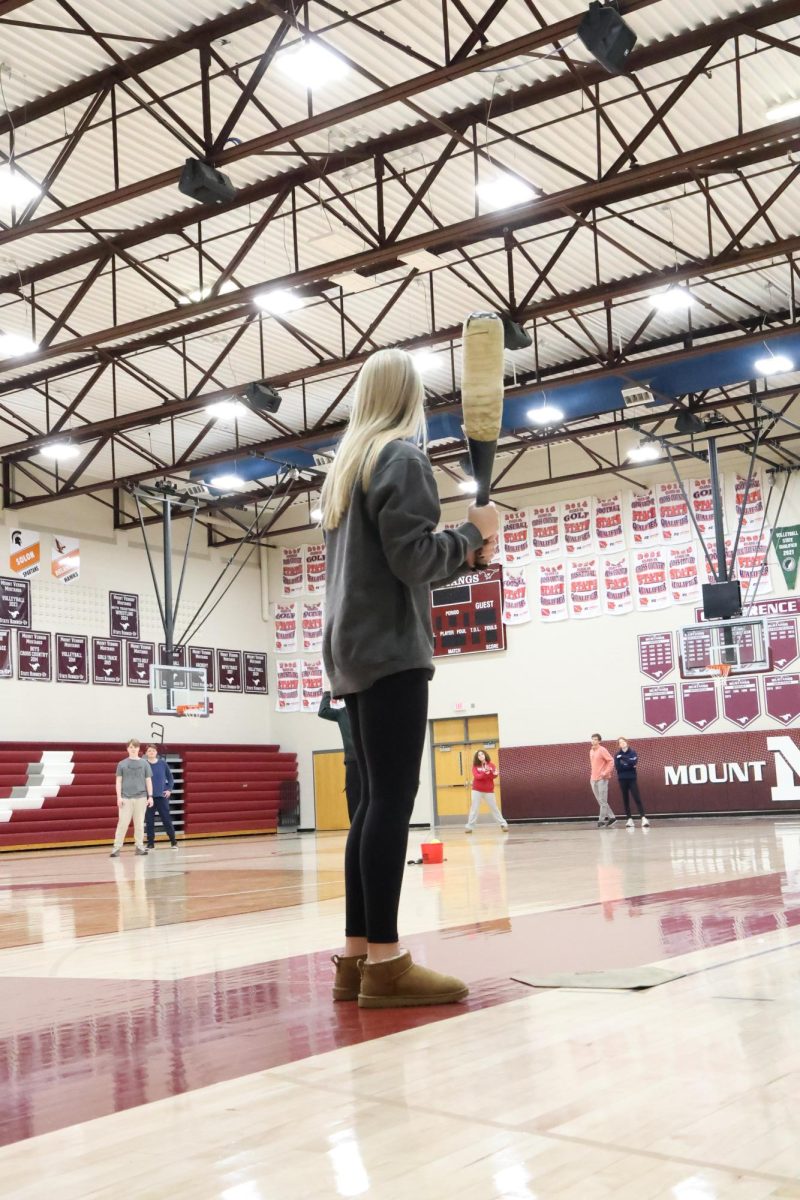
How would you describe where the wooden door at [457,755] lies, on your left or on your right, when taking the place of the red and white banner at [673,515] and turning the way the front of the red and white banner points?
on your right

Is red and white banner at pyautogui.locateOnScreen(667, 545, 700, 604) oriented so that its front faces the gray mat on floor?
yes

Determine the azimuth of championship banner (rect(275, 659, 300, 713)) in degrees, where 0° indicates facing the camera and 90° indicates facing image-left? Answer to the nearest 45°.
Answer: approximately 0°

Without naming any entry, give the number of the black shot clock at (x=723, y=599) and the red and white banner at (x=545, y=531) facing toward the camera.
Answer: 2

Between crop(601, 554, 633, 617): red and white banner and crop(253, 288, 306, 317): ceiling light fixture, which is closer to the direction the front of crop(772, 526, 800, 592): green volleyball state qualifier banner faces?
the ceiling light fixture
